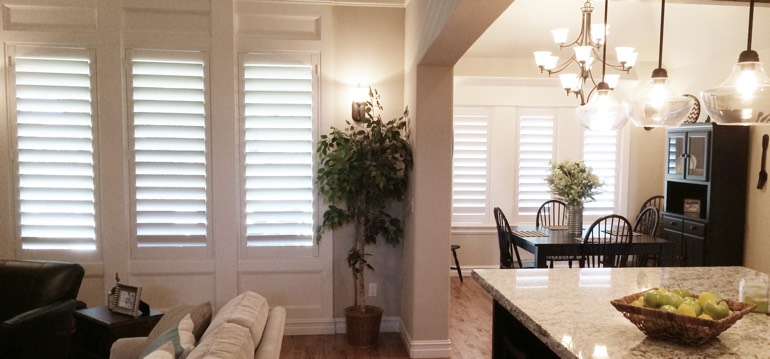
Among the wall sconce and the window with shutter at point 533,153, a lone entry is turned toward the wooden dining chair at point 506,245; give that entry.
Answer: the window with shutter

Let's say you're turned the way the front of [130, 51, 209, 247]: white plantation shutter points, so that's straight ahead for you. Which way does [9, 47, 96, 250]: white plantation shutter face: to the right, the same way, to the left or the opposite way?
the same way

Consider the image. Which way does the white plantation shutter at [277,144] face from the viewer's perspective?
toward the camera

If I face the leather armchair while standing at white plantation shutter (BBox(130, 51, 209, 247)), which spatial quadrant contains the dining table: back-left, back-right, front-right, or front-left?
back-left

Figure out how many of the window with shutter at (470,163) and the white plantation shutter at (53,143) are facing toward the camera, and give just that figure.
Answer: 2

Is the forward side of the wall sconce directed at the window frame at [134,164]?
no

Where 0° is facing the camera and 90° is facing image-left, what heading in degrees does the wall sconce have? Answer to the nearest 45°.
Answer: approximately 0°

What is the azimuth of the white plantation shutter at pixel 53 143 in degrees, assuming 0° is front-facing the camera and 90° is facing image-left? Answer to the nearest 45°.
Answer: approximately 0°

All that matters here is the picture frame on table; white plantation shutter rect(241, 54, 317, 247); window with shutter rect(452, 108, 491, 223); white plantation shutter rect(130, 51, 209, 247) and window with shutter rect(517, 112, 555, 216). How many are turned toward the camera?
5

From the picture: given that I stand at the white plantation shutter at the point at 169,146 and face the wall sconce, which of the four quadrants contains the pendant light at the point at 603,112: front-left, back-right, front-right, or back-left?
front-right

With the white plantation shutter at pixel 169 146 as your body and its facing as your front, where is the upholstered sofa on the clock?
The upholstered sofa is roughly at 12 o'clock from the white plantation shutter.

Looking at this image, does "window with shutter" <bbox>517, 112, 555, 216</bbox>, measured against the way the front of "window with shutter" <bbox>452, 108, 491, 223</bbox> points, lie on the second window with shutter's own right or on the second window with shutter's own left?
on the second window with shutter's own left

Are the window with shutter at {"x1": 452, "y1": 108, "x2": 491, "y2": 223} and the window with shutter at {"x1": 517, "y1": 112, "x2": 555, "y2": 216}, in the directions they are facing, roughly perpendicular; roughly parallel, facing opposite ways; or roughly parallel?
roughly parallel

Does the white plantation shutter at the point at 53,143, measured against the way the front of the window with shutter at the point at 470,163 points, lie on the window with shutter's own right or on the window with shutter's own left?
on the window with shutter's own right

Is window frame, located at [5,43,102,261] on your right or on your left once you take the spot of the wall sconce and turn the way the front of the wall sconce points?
on your right

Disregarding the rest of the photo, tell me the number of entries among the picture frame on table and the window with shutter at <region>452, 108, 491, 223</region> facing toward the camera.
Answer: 2

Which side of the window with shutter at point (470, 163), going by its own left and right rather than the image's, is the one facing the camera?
front
